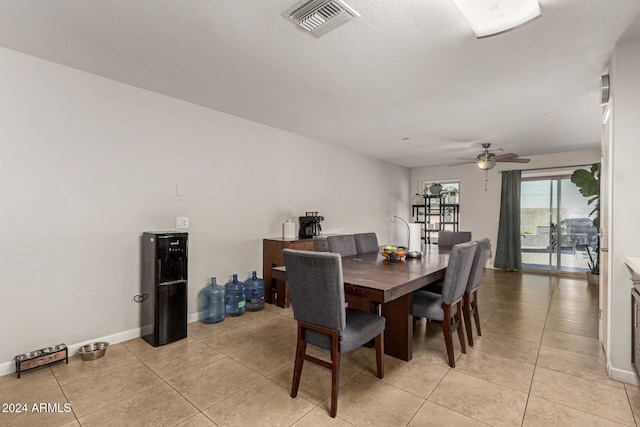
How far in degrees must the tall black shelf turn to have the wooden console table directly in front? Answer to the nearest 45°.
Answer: approximately 45° to its right

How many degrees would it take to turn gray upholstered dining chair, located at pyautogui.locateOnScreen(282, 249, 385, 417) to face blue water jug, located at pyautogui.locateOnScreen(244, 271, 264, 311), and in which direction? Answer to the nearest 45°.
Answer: approximately 90° to its left

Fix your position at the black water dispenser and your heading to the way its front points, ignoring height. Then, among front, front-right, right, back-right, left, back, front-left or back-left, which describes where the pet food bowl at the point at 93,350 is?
back-right

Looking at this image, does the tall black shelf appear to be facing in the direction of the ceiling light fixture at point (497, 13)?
yes

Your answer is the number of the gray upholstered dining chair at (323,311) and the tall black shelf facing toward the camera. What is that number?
1

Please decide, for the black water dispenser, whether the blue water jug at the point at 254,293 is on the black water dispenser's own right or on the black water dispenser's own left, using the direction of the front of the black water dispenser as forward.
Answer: on the black water dispenser's own left

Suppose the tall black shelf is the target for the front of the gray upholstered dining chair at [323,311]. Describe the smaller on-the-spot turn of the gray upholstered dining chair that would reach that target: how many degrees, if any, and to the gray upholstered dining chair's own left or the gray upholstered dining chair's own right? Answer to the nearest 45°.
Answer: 0° — it already faces it

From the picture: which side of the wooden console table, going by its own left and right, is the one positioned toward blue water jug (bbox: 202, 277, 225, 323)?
right

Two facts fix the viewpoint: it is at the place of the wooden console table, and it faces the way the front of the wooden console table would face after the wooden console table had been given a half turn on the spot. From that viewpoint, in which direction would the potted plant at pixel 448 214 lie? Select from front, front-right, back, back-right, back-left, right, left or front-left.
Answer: right
